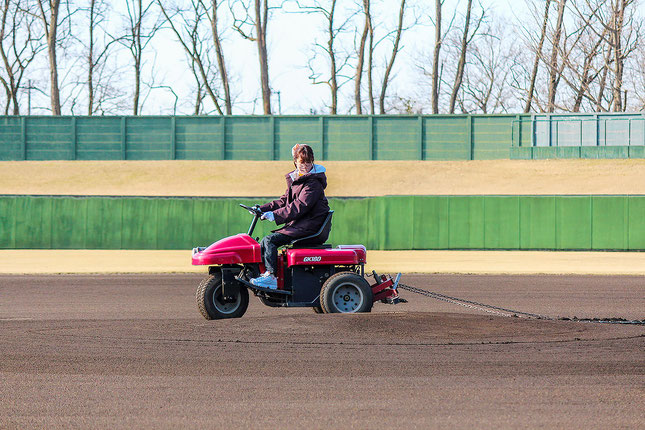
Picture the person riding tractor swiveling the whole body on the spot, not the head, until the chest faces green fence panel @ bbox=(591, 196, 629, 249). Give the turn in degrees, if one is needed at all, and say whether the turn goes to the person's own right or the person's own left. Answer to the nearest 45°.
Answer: approximately 135° to the person's own right

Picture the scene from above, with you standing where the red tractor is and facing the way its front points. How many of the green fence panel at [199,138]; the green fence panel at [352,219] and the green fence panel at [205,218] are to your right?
3

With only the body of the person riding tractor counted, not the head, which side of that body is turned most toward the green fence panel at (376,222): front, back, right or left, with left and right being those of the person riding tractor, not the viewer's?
right

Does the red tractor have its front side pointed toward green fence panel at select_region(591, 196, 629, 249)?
no

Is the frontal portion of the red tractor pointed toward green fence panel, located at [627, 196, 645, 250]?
no

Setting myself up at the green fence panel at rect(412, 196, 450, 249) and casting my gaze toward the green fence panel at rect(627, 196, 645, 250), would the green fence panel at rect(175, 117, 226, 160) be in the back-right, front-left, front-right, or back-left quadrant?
back-left

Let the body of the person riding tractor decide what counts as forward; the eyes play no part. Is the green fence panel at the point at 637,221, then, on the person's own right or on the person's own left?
on the person's own right

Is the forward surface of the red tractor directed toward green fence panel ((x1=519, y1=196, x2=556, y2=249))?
no

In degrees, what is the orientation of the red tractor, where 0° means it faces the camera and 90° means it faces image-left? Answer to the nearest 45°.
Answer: approximately 90°

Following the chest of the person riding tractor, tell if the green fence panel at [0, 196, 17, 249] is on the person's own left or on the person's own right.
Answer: on the person's own right

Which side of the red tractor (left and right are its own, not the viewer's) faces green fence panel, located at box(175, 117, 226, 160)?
right

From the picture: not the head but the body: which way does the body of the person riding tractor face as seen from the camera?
to the viewer's left
